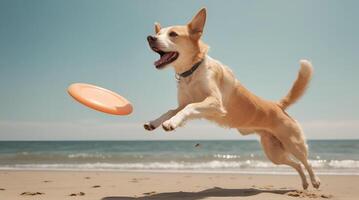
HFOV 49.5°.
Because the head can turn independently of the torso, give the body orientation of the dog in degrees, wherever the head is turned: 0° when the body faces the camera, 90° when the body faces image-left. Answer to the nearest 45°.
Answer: approximately 90°

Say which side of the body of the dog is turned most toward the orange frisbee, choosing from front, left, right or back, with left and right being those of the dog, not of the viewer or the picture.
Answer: front
